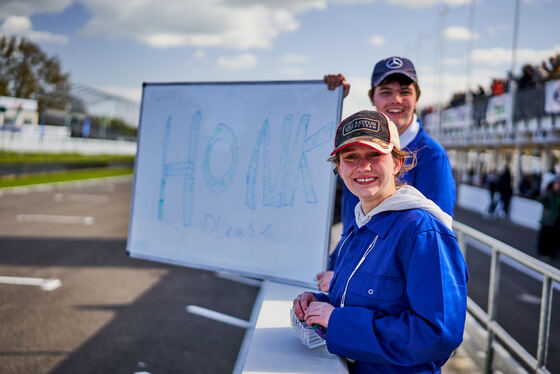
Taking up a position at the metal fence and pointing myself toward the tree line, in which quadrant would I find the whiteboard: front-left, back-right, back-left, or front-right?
front-left

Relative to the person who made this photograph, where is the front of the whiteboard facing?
facing the viewer and to the left of the viewer

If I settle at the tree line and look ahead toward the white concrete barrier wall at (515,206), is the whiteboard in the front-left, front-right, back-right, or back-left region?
front-right

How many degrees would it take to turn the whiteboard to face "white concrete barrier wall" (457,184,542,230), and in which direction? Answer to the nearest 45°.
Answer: approximately 180°

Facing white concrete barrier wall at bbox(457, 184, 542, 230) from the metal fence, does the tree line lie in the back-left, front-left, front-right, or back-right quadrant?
front-left

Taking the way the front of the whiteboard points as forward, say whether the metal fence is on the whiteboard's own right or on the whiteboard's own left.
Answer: on the whiteboard's own left
